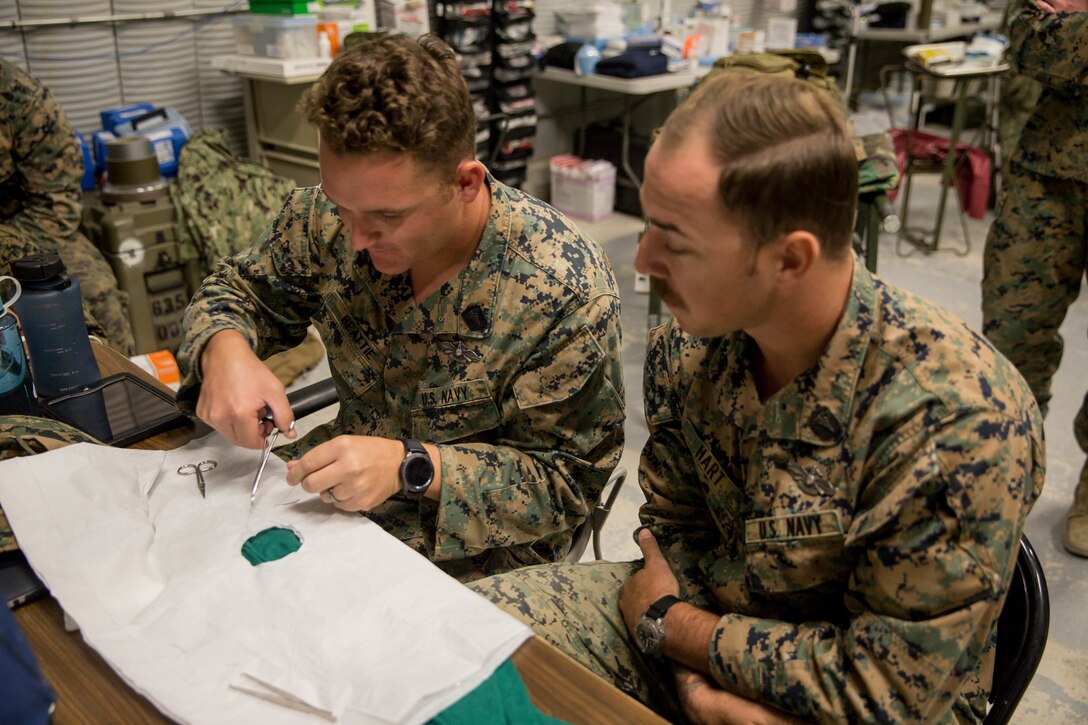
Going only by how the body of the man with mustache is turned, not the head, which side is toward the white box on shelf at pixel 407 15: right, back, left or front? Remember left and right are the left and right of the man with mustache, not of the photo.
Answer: right

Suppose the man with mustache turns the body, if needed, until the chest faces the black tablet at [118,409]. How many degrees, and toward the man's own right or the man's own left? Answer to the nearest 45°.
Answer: approximately 45° to the man's own right

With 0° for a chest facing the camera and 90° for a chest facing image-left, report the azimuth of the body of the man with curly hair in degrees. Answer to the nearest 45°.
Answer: approximately 45°

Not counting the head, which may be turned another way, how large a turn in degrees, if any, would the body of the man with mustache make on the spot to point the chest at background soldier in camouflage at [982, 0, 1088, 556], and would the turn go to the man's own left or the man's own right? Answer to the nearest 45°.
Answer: approximately 135° to the man's own right

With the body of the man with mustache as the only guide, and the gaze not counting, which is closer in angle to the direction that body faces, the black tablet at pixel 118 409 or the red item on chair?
the black tablet

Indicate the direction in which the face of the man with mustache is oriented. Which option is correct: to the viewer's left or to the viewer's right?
to the viewer's left
